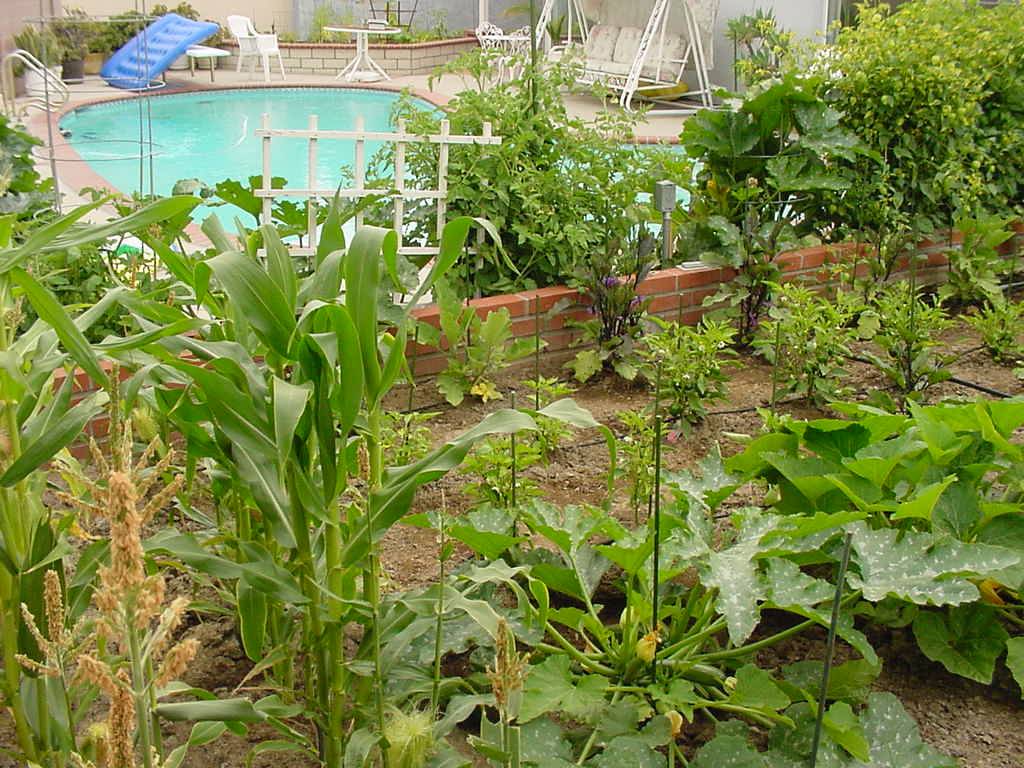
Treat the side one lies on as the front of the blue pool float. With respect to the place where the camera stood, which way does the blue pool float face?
facing the viewer and to the left of the viewer

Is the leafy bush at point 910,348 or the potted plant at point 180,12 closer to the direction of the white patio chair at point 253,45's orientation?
the leafy bush

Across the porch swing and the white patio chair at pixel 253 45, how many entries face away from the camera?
0

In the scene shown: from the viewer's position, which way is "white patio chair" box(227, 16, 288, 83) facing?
facing the viewer and to the right of the viewer

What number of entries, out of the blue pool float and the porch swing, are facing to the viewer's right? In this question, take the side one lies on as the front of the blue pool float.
0

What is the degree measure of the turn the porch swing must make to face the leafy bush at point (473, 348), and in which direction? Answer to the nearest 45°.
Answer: approximately 45° to its left

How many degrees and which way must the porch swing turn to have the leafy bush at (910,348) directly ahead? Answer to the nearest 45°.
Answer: approximately 45° to its left

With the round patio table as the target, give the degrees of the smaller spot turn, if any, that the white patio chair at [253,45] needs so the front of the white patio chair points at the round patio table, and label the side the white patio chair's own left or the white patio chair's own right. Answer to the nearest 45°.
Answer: approximately 45° to the white patio chair's own left

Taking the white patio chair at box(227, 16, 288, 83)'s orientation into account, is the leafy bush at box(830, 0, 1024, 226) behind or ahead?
ahead

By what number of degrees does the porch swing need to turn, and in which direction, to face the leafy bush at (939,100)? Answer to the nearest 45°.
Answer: approximately 45° to its left

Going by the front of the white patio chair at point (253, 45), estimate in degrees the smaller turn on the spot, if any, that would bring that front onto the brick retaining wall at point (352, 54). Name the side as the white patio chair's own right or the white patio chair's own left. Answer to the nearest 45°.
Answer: approximately 90° to the white patio chair's own left

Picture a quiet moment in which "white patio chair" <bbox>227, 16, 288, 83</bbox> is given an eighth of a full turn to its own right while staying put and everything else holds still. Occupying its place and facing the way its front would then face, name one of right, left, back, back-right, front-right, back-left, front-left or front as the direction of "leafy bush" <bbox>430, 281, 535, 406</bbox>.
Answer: front

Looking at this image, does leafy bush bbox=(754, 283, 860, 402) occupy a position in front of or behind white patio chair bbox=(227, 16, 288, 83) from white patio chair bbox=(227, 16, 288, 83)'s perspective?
in front

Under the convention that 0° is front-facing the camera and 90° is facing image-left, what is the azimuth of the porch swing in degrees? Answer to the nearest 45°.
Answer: approximately 45°

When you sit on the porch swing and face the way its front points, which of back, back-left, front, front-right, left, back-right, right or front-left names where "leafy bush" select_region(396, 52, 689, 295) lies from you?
front-left
